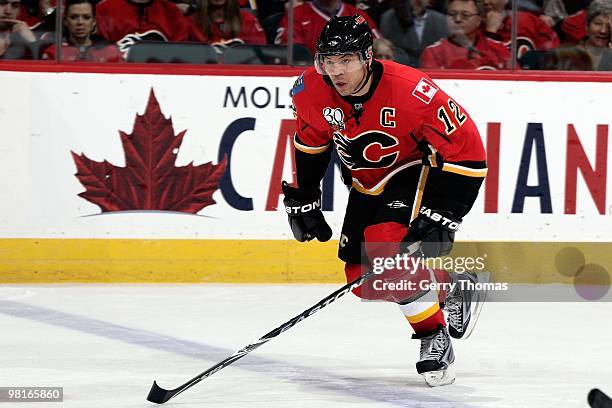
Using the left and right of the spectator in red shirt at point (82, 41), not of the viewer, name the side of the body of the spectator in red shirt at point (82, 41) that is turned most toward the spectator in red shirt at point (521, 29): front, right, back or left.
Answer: left

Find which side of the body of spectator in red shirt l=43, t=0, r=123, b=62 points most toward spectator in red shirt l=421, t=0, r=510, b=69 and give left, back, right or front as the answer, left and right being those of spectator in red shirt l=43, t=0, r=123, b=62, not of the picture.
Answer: left

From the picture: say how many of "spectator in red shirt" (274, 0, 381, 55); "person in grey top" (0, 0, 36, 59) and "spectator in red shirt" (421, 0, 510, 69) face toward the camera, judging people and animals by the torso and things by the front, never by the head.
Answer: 3

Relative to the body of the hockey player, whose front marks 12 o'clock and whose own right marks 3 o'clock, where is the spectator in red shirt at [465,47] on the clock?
The spectator in red shirt is roughly at 5 o'clock from the hockey player.

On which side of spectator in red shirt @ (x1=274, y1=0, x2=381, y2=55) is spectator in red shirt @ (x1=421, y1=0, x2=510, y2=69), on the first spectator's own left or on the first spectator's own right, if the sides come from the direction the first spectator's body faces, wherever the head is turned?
on the first spectator's own left

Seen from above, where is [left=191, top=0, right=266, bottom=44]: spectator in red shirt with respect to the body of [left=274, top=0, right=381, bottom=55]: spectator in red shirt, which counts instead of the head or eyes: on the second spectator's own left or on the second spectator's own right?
on the second spectator's own right

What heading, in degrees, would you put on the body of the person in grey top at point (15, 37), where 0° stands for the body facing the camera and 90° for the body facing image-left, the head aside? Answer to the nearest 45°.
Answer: approximately 0°

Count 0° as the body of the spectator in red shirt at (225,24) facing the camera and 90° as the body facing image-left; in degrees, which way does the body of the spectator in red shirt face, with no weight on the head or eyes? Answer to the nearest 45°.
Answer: approximately 0°

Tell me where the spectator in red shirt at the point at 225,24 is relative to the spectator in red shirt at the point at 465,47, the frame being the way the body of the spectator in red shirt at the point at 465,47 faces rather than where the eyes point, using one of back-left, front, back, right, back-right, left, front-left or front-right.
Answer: right

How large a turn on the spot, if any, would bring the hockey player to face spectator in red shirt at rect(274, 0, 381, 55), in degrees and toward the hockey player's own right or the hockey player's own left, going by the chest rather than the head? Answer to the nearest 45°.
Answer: approximately 135° to the hockey player's own right
